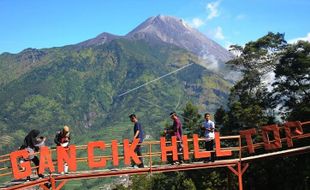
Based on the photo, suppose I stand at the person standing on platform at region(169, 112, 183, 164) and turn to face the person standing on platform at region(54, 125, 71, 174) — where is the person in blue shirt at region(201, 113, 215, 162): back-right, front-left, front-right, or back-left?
back-left

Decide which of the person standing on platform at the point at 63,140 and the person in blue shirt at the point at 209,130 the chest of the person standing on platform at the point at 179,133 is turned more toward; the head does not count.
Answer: the person standing on platform

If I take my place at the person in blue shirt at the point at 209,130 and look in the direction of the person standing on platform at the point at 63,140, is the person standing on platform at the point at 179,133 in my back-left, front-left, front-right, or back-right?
front-right

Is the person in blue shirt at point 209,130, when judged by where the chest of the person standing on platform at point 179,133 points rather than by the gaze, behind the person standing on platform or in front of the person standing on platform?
behind
